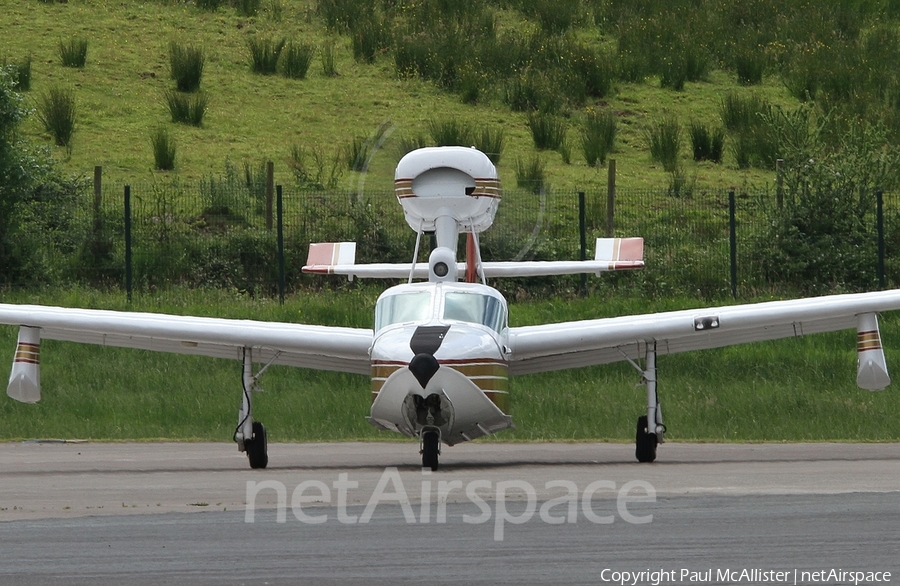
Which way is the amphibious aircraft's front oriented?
toward the camera

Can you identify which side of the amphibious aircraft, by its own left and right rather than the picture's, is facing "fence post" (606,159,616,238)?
back

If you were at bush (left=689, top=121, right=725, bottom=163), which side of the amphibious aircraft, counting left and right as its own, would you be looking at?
back

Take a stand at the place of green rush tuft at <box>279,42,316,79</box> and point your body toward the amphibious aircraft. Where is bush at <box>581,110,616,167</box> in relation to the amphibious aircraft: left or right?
left

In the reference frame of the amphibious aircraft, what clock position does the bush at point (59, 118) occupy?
The bush is roughly at 5 o'clock from the amphibious aircraft.

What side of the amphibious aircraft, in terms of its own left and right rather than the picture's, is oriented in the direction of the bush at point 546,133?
back

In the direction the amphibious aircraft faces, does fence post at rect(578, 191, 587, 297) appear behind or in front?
behind

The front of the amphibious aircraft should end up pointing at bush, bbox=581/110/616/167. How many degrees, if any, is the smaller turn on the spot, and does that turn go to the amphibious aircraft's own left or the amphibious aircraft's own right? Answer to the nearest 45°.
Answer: approximately 180°

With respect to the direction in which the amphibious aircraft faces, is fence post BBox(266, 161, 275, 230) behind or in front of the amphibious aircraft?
behind

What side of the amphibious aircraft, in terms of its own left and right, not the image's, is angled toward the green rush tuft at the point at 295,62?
back

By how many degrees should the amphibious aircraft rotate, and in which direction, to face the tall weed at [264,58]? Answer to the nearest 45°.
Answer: approximately 180°

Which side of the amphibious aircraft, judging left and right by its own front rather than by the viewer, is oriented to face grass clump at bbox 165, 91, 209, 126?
back

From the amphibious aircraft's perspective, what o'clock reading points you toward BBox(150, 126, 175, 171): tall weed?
The tall weed is roughly at 5 o'clock from the amphibious aircraft.

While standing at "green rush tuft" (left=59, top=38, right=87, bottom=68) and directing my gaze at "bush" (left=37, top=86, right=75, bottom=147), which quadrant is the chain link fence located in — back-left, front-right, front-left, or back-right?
front-left

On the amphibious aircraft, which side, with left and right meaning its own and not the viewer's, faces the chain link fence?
back

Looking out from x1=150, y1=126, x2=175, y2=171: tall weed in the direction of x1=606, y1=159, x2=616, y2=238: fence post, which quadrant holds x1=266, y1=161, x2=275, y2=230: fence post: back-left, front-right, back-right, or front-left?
front-right
